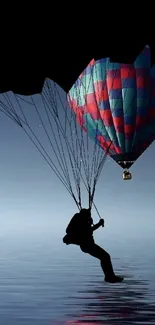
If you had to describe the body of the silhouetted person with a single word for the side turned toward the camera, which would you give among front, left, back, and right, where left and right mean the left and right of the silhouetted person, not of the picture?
right

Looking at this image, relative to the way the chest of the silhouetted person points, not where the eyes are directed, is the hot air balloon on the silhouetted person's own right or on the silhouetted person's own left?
on the silhouetted person's own left
